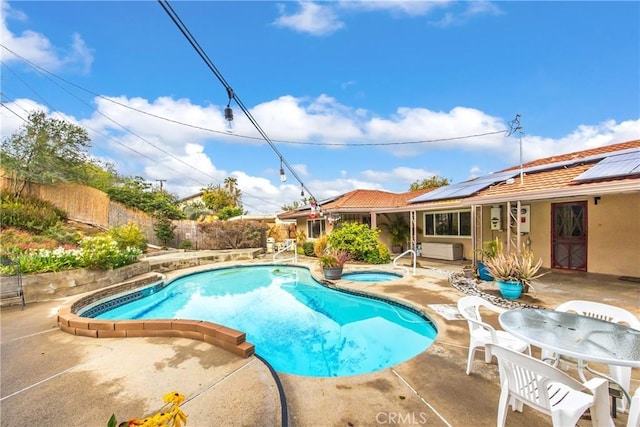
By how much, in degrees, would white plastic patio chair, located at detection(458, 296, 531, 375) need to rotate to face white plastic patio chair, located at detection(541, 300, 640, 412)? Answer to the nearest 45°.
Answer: approximately 45° to its left

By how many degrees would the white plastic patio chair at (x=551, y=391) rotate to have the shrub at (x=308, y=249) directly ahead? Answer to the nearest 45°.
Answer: approximately 90° to its left

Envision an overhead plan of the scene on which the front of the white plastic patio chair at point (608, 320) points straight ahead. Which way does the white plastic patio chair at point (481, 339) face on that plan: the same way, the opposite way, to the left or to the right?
to the left

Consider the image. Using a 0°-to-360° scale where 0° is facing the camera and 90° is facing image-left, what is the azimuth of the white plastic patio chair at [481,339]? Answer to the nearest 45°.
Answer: approximately 315°

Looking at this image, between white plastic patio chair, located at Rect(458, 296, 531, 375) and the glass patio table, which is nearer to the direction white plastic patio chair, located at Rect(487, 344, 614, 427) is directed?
the glass patio table

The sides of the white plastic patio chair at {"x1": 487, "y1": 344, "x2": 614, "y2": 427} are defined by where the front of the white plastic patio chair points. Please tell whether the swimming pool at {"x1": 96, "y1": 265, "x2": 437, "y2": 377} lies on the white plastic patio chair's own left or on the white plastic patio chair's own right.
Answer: on the white plastic patio chair's own left

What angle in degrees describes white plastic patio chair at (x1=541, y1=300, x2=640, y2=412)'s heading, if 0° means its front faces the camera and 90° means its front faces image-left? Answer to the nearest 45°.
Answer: approximately 45°

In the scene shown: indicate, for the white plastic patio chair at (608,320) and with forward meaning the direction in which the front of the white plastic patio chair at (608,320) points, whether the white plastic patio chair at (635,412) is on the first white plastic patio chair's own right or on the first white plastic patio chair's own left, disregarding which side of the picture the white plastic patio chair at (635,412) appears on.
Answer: on the first white plastic patio chair's own left

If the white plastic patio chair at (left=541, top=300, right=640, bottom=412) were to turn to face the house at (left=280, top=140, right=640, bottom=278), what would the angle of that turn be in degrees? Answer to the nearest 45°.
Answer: approximately 135° to its right

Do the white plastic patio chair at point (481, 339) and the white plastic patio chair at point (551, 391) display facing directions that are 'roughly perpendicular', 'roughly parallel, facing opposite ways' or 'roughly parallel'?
roughly perpendicular

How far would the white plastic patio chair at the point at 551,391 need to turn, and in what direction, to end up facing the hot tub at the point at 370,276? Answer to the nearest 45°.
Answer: approximately 90° to its left

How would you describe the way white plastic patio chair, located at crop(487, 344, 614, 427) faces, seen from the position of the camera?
facing away from the viewer and to the right of the viewer

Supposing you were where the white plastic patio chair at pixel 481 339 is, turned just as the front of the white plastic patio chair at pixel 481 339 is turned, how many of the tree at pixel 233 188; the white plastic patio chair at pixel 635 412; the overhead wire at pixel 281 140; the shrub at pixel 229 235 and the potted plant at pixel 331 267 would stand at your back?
4
